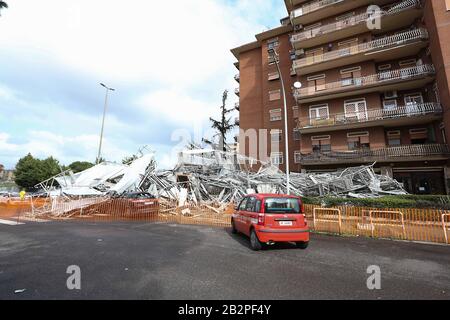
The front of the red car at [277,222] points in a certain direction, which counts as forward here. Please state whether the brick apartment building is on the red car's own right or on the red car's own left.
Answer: on the red car's own right

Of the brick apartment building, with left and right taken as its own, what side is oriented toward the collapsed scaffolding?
front

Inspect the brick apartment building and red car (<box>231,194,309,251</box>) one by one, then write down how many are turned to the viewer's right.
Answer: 0

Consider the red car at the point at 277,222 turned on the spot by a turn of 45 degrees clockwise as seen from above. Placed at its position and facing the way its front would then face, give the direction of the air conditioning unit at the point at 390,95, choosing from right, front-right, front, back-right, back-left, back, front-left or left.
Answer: front-right

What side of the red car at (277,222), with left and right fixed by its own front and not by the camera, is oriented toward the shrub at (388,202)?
right

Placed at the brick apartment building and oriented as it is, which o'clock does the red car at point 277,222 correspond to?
The red car is roughly at 11 o'clock from the brick apartment building.

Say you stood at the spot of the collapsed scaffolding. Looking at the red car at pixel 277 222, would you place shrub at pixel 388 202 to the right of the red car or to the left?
left

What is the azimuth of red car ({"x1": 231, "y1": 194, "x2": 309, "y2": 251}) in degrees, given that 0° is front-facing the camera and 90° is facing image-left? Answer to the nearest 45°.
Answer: approximately 135°

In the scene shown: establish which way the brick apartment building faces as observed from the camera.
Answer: facing the viewer and to the left of the viewer
